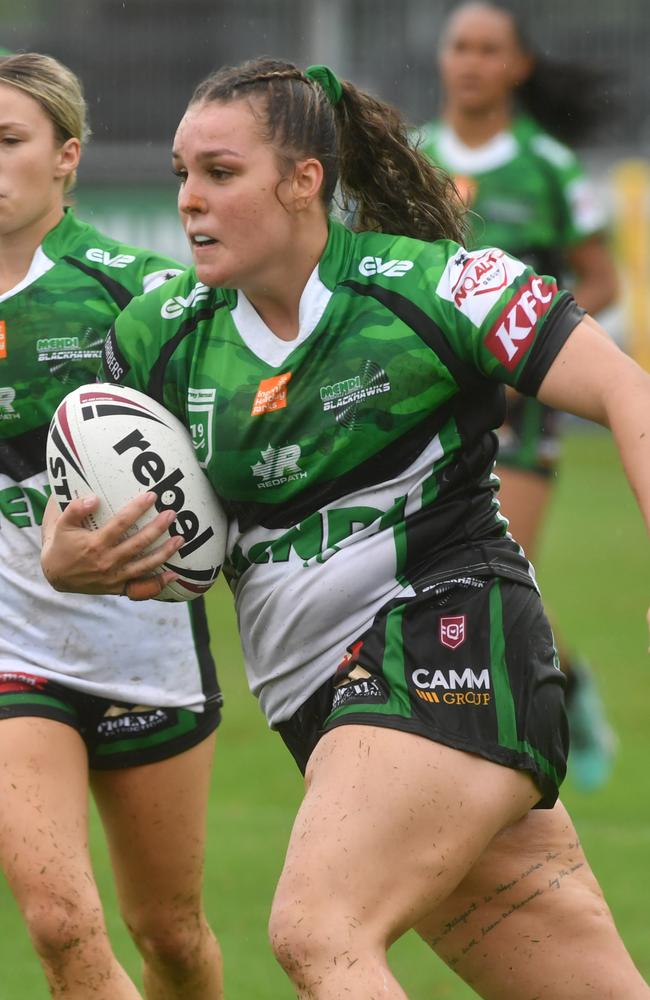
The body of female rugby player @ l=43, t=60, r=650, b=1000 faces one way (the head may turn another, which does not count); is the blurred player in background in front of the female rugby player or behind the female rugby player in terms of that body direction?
behind

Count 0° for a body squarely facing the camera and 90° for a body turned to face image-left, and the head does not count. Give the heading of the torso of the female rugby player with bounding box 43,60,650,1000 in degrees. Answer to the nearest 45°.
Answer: approximately 45°

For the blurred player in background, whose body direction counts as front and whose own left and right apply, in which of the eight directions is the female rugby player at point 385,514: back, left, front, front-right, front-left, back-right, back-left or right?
front-left

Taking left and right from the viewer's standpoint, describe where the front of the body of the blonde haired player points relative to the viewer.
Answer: facing the viewer and to the left of the viewer

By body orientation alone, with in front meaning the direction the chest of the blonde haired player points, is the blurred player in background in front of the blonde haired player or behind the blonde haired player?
behind

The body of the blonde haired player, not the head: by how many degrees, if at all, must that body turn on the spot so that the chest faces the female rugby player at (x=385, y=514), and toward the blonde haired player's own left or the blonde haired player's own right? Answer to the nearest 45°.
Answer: approximately 90° to the blonde haired player's own left
